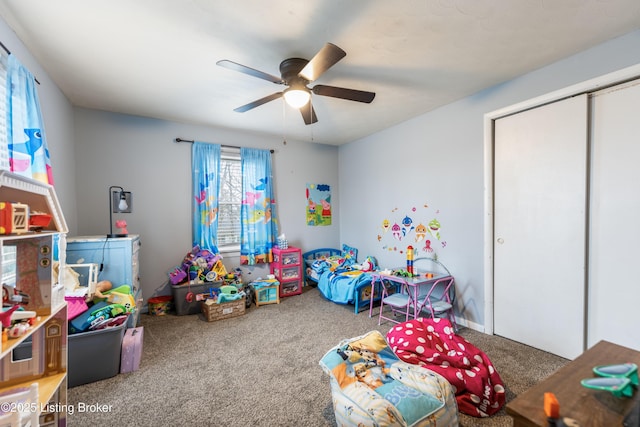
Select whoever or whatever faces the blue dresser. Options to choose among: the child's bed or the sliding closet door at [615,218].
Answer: the sliding closet door

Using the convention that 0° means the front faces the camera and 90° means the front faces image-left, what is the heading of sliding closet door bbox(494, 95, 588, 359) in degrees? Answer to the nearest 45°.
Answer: approximately 45°

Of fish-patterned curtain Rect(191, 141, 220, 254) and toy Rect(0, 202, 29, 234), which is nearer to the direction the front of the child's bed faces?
the toy

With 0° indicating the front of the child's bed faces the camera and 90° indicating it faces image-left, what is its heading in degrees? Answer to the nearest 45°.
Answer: approximately 315°

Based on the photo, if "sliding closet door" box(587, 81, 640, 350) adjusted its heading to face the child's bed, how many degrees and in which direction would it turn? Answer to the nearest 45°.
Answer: approximately 45° to its right

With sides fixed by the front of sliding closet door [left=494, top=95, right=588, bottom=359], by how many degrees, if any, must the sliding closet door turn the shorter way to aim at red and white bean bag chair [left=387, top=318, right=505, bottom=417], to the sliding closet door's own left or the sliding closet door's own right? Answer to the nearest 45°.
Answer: approximately 45° to the sliding closet door's own left

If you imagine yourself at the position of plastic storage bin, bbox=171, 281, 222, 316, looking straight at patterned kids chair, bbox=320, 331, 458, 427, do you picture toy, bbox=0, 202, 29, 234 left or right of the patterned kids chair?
right

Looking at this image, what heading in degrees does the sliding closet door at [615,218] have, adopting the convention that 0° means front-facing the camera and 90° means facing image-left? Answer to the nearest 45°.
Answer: approximately 45°

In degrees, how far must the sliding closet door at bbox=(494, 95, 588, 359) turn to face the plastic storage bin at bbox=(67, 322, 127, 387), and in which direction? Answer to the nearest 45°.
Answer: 0° — it already faces it

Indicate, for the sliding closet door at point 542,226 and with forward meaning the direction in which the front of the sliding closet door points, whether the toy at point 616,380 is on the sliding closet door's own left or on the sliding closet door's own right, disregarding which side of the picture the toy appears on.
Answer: on the sliding closet door's own left

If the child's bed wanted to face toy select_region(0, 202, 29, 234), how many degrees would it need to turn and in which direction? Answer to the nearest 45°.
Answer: approximately 45° to its right

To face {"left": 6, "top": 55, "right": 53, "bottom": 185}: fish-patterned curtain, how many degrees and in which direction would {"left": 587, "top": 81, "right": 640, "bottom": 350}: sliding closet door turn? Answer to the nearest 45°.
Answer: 0° — it already faces it

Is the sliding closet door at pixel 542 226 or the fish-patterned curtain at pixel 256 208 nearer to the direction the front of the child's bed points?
the sliding closet door

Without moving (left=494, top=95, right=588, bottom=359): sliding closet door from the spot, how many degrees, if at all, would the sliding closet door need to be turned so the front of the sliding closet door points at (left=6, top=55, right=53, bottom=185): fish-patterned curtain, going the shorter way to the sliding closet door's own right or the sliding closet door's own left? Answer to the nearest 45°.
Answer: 0° — it already faces it
